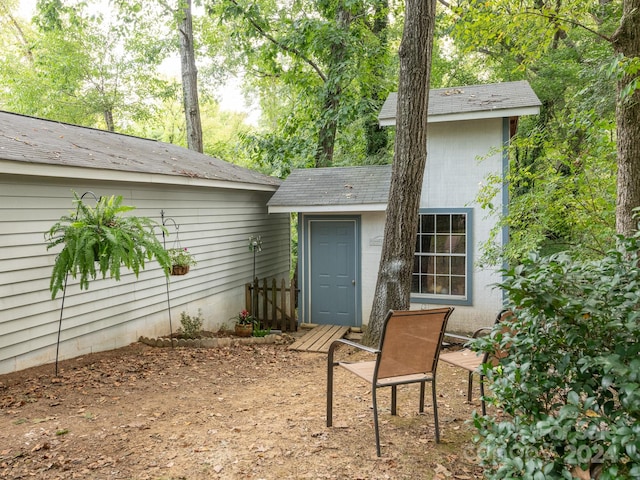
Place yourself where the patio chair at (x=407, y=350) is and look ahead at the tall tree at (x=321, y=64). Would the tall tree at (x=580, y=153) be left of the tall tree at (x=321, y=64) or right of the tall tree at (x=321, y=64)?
right

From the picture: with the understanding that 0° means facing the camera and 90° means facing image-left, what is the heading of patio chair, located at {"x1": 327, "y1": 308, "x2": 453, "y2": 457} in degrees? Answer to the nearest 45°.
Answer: approximately 135°

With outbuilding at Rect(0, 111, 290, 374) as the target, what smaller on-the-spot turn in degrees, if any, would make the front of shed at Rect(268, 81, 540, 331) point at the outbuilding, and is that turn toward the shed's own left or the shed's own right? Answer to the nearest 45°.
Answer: approximately 45° to the shed's own right

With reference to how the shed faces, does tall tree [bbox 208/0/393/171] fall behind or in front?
behind

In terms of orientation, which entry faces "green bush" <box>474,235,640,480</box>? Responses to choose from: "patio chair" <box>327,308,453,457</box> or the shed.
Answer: the shed

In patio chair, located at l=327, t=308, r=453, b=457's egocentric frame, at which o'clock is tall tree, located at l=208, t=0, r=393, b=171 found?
The tall tree is roughly at 1 o'clock from the patio chair.

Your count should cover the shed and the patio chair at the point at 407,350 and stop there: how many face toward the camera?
1

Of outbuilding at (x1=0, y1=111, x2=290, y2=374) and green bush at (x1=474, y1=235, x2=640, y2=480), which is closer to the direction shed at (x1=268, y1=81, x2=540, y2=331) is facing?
the green bush

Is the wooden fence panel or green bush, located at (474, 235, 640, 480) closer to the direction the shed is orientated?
the green bush
